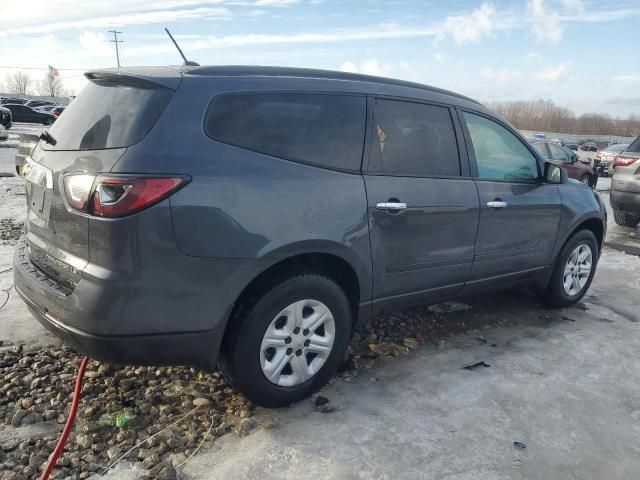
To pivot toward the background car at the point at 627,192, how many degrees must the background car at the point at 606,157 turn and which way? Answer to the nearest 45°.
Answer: approximately 45° to its left

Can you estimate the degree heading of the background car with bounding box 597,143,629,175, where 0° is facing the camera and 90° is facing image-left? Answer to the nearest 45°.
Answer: approximately 45°

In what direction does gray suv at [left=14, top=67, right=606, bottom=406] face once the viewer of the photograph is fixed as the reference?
facing away from the viewer and to the right of the viewer

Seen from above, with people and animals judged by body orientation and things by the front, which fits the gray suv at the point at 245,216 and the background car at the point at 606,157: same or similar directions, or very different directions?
very different directions
